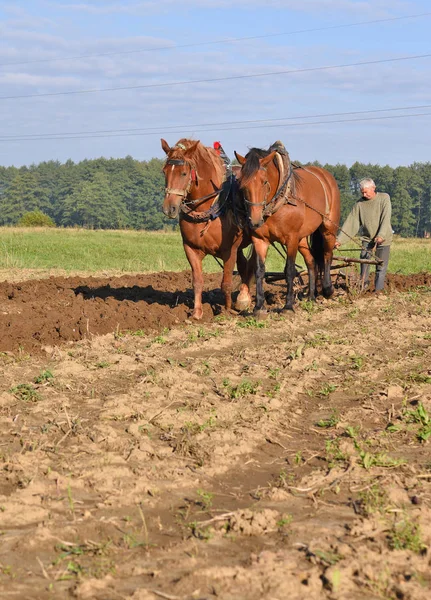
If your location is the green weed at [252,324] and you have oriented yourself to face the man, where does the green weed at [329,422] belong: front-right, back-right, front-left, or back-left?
back-right

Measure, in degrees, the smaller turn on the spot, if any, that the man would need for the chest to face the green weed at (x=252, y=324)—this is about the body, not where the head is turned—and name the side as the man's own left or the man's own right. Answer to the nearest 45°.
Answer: approximately 45° to the man's own left

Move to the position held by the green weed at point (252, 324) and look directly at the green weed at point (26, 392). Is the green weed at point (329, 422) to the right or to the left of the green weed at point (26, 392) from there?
left

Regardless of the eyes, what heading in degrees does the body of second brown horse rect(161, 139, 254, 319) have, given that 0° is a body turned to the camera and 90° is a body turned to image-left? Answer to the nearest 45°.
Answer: approximately 45°
